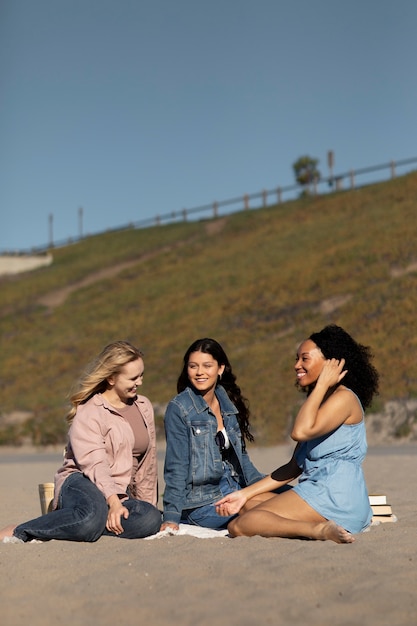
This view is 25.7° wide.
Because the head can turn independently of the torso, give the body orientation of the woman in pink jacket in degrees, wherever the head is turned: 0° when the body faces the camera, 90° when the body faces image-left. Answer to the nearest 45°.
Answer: approximately 315°

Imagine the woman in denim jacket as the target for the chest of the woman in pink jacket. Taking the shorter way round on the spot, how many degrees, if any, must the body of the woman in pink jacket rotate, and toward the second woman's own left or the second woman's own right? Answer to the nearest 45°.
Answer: approximately 45° to the second woman's own left

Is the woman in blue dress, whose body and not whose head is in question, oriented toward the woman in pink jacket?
yes

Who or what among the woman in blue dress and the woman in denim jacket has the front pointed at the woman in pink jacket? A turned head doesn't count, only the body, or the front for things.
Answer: the woman in blue dress

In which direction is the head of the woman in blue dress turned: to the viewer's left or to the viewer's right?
to the viewer's left

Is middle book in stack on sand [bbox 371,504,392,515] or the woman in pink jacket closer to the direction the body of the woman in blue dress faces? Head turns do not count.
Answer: the woman in pink jacket

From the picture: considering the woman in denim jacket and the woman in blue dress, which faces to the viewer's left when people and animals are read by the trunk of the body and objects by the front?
the woman in blue dress

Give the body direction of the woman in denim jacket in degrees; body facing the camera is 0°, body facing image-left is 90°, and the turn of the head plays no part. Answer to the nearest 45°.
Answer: approximately 315°

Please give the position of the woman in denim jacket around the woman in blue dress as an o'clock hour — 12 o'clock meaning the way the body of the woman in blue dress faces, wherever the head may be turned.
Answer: The woman in denim jacket is roughly at 1 o'clock from the woman in blue dress.

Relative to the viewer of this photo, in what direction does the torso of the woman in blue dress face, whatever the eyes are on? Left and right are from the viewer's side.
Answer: facing to the left of the viewer

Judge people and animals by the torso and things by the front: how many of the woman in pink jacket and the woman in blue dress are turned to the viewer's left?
1

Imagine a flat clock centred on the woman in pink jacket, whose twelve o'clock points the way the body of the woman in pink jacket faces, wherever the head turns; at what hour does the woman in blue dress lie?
The woman in blue dress is roughly at 11 o'clock from the woman in pink jacket.
